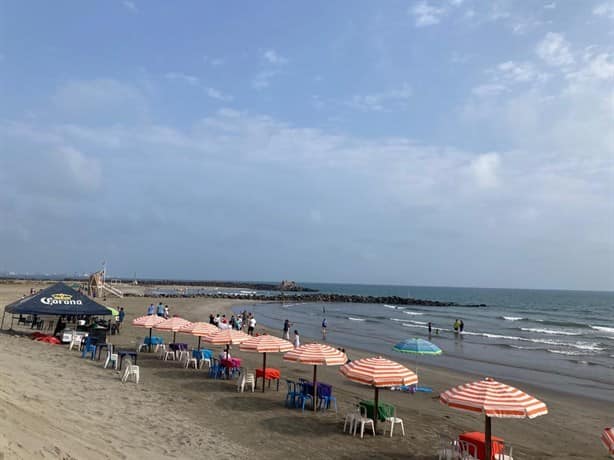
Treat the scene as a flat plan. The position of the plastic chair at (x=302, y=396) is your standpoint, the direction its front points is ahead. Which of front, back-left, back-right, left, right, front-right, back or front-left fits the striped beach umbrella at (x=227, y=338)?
left

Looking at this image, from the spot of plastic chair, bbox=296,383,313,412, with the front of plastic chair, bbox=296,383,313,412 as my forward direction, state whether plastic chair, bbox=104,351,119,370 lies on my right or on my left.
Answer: on my left

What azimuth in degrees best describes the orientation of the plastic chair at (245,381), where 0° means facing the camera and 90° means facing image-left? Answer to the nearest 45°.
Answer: approximately 270°

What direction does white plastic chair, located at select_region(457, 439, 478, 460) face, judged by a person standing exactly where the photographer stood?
facing away from the viewer and to the right of the viewer

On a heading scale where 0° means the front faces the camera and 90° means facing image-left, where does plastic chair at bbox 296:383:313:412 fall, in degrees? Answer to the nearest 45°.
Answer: approximately 225°
